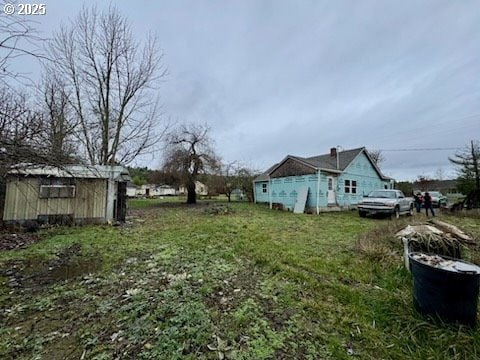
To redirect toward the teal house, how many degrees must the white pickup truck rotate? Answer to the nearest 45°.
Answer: approximately 90° to its right

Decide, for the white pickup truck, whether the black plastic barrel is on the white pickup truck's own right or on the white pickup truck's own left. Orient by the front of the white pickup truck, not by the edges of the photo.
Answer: on the white pickup truck's own left

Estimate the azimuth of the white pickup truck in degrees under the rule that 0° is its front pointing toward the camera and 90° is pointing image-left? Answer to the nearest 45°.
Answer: approximately 45°

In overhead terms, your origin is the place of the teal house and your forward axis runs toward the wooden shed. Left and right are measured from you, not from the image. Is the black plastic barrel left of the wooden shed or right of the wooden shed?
left

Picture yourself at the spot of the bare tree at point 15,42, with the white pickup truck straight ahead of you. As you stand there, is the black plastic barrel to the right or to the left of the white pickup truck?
right

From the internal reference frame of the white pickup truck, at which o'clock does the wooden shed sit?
The wooden shed is roughly at 12 o'clock from the white pickup truck.

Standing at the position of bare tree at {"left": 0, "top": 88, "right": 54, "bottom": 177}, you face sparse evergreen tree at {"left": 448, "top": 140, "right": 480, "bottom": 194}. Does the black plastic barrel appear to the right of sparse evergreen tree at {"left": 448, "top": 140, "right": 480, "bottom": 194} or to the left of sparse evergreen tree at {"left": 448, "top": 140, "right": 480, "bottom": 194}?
right
